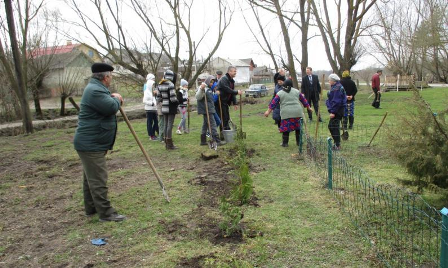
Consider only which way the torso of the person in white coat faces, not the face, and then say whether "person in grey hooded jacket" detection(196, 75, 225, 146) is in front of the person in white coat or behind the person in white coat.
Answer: in front

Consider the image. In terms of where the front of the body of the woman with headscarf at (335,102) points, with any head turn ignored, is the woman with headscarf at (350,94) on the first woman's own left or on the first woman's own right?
on the first woman's own right

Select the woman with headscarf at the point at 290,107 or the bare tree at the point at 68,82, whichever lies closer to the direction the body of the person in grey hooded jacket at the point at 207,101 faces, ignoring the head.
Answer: the woman with headscarf

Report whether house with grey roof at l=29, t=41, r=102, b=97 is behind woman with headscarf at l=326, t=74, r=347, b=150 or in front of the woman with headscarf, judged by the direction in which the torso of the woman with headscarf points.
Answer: in front

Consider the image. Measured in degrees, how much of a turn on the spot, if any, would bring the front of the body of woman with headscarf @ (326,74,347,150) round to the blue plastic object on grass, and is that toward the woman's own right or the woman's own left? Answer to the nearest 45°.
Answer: approximately 45° to the woman's own left

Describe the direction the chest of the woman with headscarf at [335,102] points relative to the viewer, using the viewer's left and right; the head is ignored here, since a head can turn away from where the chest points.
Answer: facing to the left of the viewer

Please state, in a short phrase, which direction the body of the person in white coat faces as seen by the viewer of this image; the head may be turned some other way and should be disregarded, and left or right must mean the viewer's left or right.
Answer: facing to the right of the viewer

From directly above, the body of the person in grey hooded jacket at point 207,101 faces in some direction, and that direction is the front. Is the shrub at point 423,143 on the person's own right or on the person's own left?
on the person's own right

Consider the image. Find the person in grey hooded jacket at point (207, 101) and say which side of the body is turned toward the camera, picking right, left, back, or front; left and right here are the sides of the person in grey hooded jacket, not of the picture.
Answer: right

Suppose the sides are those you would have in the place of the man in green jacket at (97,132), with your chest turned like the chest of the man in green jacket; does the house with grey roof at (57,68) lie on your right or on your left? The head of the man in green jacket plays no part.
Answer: on your left

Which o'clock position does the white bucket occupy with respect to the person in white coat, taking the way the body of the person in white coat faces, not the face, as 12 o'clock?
The white bucket is roughly at 1 o'clock from the person in white coat.
